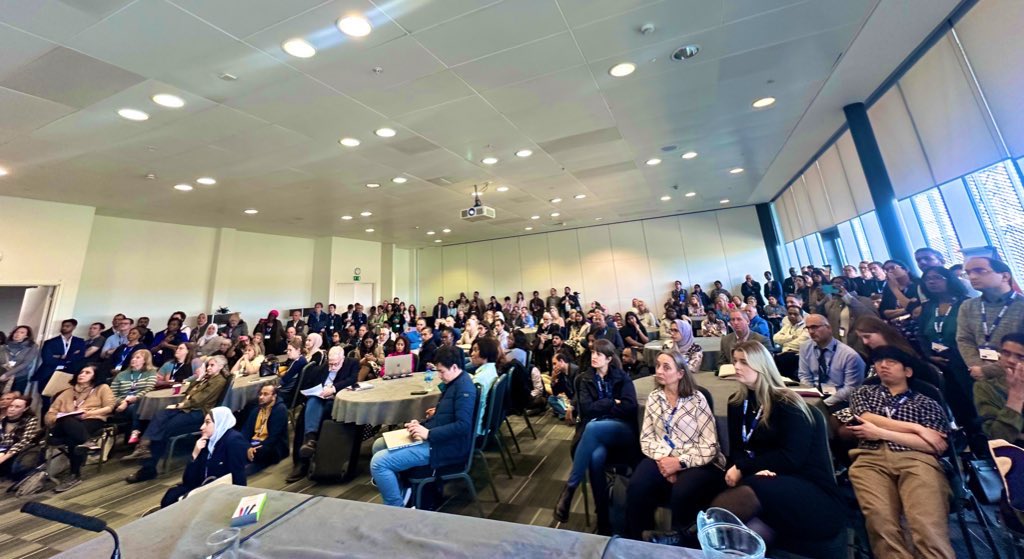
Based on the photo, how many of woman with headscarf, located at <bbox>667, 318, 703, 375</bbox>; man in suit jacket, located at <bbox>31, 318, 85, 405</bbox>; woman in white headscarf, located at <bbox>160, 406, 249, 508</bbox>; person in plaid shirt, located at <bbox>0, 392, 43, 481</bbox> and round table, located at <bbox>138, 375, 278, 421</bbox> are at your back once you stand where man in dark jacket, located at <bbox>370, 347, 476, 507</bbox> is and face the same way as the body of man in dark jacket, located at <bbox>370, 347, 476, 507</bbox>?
1

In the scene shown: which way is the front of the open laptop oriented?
away from the camera

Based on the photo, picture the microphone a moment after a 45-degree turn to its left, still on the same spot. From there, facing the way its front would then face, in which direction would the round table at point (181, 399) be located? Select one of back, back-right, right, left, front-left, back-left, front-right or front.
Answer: back-right

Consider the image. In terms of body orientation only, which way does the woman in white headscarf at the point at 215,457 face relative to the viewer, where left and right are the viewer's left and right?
facing the viewer and to the left of the viewer

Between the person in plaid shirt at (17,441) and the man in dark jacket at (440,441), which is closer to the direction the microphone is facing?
the person in plaid shirt

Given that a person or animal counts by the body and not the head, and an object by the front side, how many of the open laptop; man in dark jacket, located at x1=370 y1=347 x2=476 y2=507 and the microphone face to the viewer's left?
2

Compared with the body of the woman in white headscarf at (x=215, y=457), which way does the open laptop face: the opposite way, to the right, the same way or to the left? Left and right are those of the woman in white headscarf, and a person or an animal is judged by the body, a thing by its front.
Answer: the opposite way

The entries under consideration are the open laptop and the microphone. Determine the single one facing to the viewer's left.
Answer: the microphone

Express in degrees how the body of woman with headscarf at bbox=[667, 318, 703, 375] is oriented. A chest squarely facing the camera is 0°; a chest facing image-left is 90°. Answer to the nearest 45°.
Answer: approximately 45°

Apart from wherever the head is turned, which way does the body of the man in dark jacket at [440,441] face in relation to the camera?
to the viewer's left

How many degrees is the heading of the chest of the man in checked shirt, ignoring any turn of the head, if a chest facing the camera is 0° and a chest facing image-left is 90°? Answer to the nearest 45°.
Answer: approximately 45°
